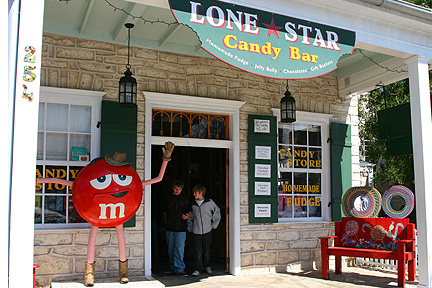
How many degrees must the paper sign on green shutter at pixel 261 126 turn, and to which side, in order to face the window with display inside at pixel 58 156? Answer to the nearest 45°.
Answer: approximately 45° to its right

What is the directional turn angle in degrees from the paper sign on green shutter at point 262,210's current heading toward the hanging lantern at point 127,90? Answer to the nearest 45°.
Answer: approximately 45° to its right

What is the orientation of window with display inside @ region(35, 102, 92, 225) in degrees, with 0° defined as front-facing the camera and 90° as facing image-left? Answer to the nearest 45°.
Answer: approximately 0°

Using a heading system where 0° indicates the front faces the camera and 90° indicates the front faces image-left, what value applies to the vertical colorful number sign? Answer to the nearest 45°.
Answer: approximately 0°

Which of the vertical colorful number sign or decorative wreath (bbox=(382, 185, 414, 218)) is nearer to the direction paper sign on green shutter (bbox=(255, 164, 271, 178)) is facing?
the vertical colorful number sign

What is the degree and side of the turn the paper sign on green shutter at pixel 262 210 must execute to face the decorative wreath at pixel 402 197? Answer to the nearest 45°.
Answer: approximately 90° to its left

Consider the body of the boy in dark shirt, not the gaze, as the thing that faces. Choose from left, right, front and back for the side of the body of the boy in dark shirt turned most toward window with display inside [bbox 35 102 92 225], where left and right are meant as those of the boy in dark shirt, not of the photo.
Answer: right

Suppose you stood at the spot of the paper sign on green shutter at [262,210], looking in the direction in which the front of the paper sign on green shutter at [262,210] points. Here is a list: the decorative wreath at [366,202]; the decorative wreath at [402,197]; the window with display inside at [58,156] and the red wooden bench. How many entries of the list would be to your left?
3
